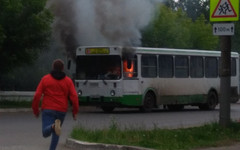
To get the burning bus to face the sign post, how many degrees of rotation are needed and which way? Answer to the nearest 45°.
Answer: approximately 45° to its left

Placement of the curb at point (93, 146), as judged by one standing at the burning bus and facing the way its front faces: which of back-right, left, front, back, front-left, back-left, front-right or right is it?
front-left

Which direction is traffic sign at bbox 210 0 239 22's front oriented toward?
toward the camera

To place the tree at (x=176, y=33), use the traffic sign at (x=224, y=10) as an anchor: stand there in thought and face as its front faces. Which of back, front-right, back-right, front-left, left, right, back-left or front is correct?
back

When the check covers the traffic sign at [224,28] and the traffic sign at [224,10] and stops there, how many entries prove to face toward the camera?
2

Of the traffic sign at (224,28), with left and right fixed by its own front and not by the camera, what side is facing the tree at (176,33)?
back

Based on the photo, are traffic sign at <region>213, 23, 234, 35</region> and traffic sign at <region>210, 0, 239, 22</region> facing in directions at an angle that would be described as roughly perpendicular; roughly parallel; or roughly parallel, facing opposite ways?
roughly parallel

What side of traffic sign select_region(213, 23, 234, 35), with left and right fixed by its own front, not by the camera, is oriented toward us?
front

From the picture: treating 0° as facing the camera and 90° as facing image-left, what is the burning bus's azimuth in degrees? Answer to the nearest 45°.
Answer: approximately 45°

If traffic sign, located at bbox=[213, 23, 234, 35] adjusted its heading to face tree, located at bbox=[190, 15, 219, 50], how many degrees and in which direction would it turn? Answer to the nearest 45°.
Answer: approximately 180°
